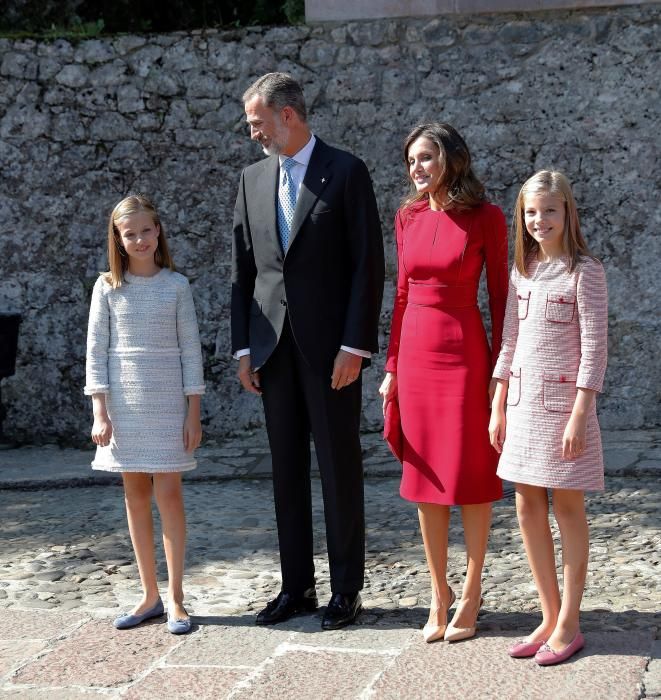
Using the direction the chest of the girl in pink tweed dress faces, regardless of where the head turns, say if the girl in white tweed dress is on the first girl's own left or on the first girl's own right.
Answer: on the first girl's own right

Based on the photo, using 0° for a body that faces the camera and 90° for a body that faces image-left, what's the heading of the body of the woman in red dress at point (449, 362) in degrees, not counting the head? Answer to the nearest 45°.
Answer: approximately 45°

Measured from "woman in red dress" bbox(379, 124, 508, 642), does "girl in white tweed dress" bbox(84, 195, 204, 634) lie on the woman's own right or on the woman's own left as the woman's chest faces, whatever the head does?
on the woman's own right

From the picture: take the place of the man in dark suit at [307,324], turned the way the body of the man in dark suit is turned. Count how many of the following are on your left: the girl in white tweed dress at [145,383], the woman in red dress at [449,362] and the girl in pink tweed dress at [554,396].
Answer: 2

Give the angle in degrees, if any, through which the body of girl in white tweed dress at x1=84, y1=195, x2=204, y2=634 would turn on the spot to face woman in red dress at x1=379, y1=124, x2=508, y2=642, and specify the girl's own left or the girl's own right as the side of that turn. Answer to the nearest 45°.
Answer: approximately 45° to the girl's own left

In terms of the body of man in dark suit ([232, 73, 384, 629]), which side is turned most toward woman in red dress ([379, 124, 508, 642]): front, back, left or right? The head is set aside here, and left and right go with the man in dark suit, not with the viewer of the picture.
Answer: left

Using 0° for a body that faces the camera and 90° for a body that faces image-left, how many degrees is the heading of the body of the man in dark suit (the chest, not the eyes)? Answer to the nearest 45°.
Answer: approximately 45°

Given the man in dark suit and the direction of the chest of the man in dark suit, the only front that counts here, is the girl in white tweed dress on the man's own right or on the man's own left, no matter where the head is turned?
on the man's own right
